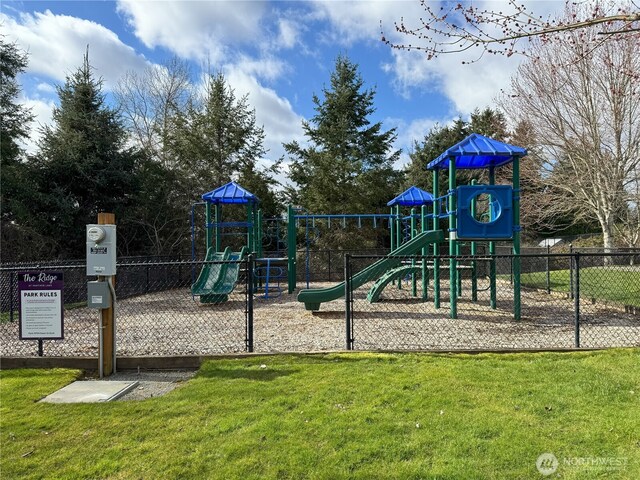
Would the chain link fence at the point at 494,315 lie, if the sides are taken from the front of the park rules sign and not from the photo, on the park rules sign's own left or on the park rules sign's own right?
on the park rules sign's own left

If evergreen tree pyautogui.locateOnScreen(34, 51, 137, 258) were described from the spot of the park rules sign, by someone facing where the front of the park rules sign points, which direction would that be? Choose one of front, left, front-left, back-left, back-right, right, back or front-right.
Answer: back

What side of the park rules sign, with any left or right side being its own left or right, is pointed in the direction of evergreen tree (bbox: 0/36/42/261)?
back

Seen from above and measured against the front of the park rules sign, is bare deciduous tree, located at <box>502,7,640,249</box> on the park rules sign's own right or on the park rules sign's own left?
on the park rules sign's own left

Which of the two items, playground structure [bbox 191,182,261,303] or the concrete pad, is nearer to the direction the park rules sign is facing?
the concrete pad

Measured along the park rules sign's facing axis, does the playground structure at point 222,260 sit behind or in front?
behind

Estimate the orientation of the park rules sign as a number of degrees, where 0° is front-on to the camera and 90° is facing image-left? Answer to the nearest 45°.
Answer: approximately 0°

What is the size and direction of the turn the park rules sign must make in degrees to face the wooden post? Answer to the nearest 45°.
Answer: approximately 45° to its left
